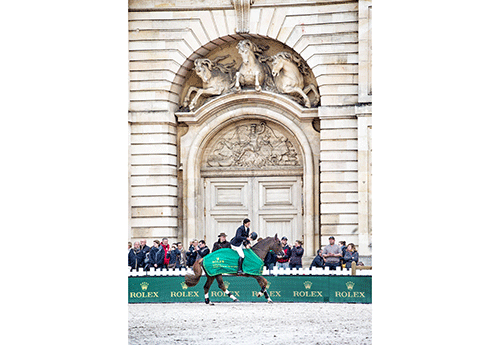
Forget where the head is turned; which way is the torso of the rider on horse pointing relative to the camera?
to the viewer's right

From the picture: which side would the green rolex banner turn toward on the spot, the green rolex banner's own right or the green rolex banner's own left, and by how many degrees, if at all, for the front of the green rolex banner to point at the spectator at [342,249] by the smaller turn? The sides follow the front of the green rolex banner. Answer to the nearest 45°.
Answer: approximately 135° to the green rolex banner's own left

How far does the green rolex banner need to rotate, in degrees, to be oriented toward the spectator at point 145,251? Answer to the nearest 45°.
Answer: approximately 135° to its right

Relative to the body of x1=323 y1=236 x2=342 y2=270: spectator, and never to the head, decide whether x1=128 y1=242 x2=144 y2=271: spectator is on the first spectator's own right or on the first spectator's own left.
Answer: on the first spectator's own right

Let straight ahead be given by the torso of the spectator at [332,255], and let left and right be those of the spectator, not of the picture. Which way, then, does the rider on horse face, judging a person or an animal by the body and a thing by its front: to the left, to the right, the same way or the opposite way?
to the left

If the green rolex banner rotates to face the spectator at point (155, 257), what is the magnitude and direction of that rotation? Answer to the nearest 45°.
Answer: approximately 135° to its right

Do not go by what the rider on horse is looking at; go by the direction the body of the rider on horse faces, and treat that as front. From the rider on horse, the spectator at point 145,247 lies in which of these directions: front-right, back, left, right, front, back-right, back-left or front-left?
back-left

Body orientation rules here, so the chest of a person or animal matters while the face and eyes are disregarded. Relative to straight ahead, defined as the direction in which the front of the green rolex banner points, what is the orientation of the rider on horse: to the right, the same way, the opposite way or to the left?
to the left

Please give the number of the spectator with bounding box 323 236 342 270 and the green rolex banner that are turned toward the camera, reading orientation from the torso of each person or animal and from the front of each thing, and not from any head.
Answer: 2
